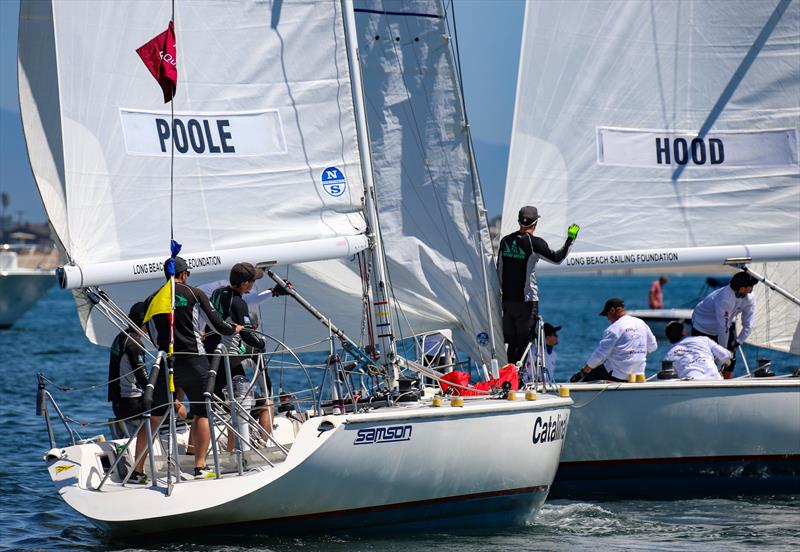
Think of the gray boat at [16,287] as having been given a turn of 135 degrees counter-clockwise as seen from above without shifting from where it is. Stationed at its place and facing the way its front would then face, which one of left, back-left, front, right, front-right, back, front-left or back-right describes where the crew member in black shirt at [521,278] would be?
back-left

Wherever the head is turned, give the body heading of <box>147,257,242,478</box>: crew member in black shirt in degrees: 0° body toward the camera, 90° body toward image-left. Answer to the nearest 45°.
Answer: approximately 225°

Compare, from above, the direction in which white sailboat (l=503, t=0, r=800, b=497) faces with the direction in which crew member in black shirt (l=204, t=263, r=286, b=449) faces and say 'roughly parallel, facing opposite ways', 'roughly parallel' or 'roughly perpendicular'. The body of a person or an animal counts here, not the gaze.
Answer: roughly parallel

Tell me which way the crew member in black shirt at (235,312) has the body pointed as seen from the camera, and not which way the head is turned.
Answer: to the viewer's right

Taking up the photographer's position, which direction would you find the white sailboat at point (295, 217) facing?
facing away from the viewer and to the right of the viewer

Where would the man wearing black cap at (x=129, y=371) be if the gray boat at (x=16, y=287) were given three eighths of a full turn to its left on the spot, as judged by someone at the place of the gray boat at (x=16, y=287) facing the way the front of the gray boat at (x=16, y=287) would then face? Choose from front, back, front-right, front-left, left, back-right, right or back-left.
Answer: back-left

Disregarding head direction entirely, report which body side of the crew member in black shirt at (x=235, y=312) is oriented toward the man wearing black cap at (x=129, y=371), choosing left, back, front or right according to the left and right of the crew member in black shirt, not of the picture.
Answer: back

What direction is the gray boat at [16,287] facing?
to the viewer's right

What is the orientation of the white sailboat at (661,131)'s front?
to the viewer's right
